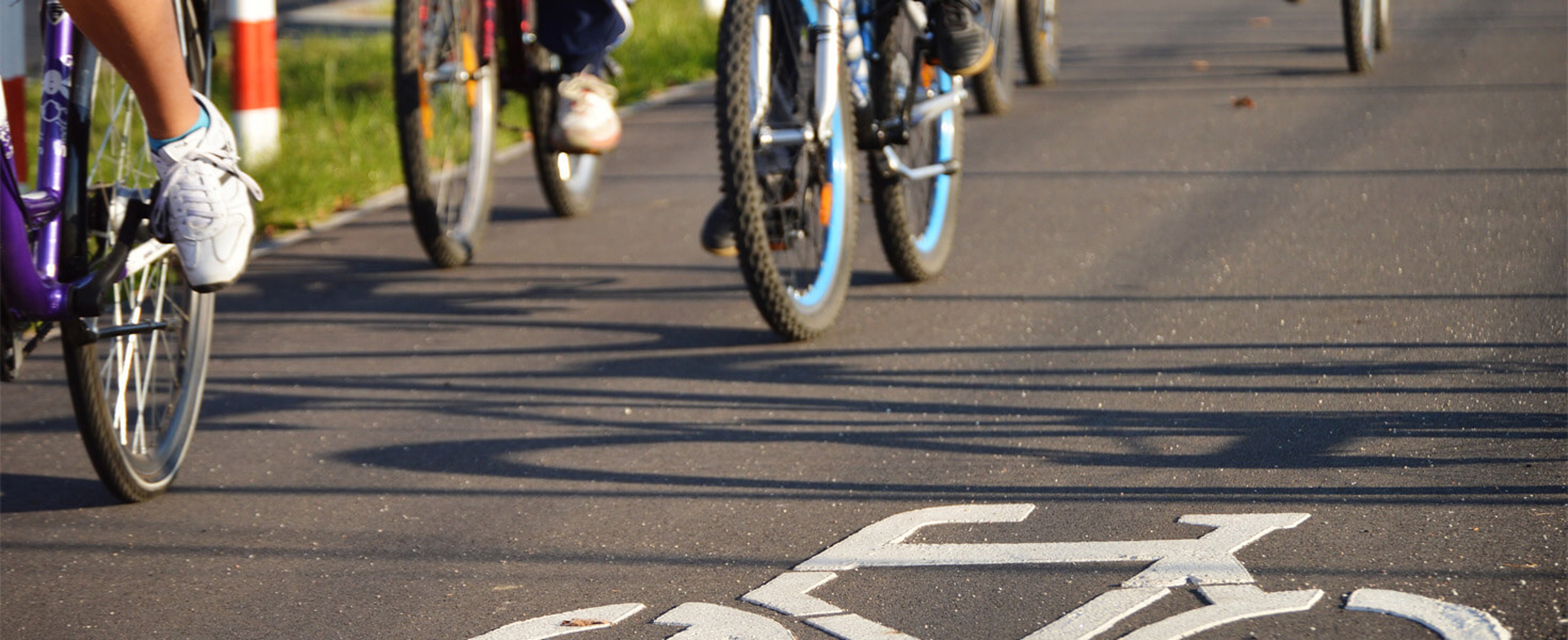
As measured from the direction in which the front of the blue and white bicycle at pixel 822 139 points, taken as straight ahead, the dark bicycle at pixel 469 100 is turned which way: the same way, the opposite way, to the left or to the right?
the same way

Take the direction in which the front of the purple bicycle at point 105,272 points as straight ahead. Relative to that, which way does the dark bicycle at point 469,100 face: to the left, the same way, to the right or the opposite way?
the same way

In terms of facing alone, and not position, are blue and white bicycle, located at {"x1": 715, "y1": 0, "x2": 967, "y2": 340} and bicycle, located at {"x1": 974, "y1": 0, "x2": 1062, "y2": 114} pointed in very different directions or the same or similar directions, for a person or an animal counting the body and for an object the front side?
same or similar directions

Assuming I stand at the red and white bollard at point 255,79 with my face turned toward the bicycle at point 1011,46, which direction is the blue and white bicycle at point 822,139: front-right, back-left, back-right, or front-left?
front-right
